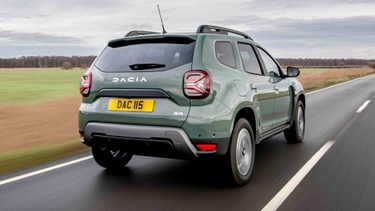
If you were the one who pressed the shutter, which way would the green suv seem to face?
facing away from the viewer and to the right of the viewer
